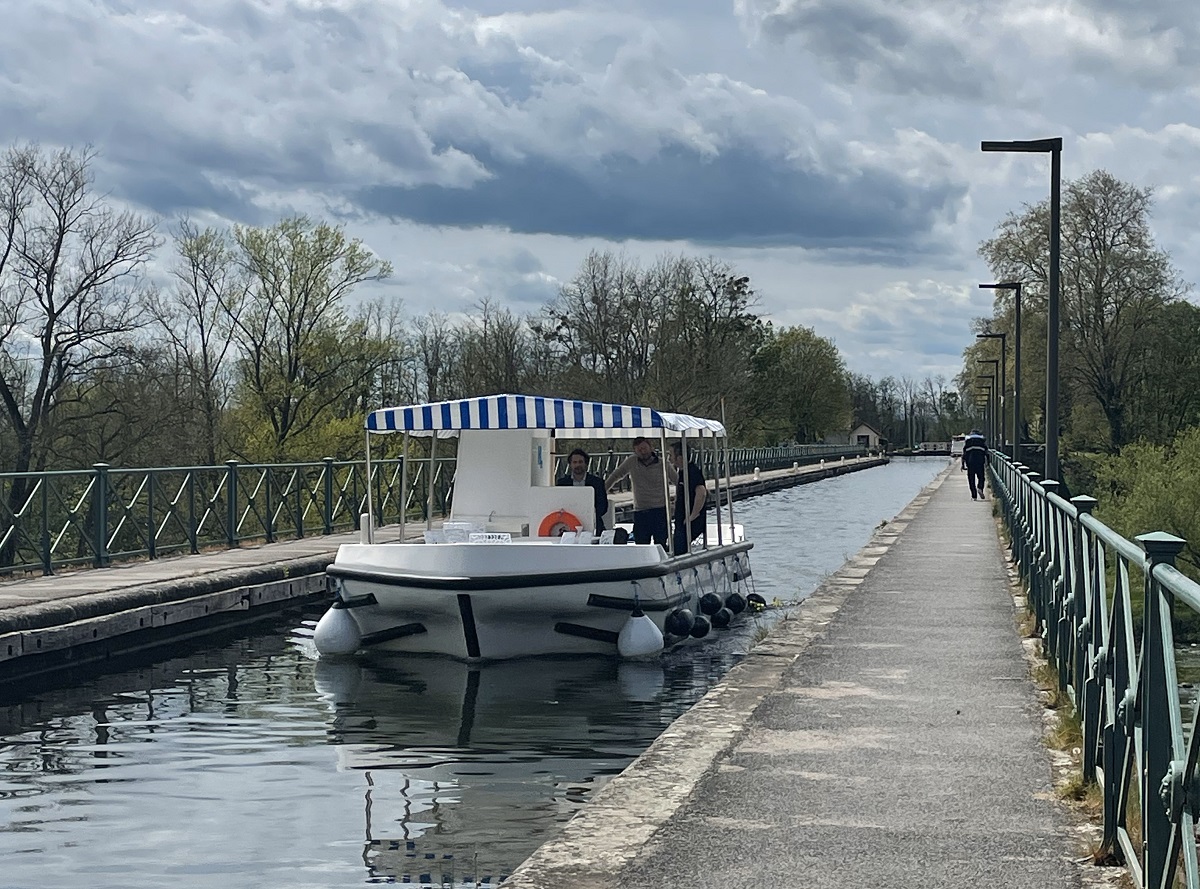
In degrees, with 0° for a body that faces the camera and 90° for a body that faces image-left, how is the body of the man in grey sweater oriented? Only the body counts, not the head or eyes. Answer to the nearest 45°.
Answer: approximately 0°

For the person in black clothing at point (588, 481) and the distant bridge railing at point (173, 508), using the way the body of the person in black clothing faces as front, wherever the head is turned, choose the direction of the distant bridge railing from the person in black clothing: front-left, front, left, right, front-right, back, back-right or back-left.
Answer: back-right

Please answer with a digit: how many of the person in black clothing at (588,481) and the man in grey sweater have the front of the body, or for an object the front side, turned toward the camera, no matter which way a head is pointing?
2

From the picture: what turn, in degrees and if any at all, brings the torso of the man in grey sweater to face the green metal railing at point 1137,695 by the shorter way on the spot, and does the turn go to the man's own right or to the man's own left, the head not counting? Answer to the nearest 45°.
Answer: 0° — they already face it

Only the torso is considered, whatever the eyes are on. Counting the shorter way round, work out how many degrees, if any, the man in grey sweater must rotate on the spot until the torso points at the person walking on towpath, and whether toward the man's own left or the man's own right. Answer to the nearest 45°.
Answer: approximately 180°
